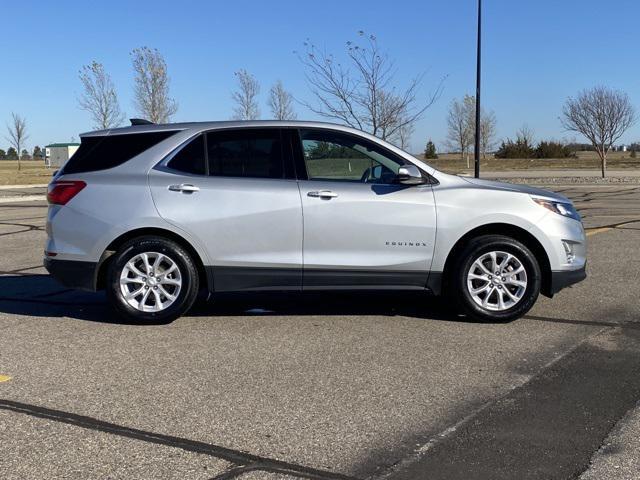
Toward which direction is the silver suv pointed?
to the viewer's right
